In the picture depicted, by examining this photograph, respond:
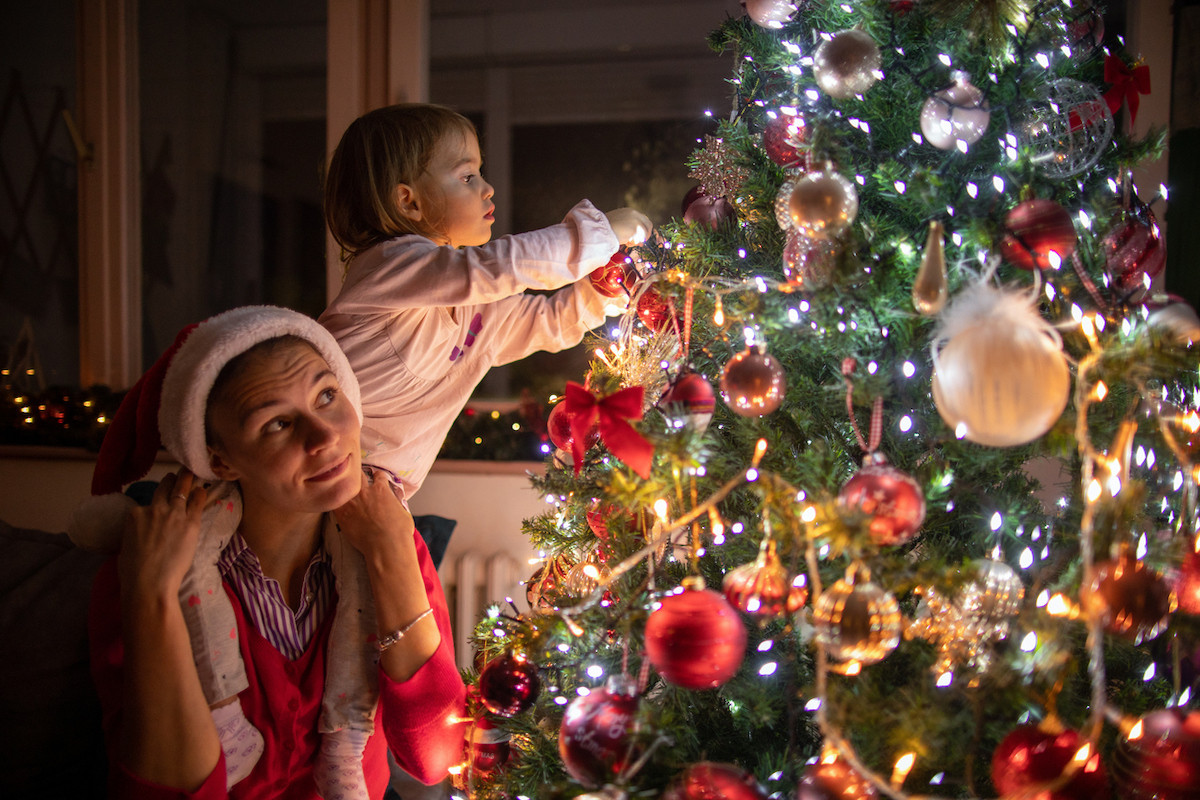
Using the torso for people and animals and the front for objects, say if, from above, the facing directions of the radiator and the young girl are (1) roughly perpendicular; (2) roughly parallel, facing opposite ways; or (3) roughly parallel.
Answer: roughly perpendicular

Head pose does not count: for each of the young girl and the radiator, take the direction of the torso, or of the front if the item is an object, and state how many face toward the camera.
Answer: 1

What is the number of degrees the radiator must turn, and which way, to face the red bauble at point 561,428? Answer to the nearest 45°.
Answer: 0° — it already faces it

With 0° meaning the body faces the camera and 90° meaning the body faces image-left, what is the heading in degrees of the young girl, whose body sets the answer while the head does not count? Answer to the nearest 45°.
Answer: approximately 270°
